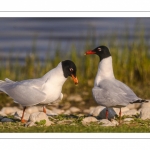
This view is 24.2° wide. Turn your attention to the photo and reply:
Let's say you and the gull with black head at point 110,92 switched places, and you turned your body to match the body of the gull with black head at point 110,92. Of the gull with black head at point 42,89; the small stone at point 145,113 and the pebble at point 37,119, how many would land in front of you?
2

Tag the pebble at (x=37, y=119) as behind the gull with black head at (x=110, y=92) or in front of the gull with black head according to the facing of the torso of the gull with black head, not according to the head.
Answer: in front

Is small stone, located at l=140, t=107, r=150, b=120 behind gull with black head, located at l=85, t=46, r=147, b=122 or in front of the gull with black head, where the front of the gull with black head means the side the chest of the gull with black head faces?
behind

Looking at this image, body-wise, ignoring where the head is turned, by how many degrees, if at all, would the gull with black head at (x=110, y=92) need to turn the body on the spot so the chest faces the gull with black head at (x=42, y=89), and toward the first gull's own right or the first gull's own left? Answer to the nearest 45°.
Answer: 0° — it already faces it

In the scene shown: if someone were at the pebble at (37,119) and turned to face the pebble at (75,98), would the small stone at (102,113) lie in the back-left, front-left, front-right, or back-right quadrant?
front-right

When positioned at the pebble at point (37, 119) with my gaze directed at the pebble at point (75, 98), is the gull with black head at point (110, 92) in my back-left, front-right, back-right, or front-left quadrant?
front-right

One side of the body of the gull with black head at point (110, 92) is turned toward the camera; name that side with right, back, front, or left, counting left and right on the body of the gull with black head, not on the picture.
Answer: left

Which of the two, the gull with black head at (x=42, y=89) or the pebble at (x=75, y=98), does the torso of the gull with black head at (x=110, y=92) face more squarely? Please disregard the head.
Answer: the gull with black head

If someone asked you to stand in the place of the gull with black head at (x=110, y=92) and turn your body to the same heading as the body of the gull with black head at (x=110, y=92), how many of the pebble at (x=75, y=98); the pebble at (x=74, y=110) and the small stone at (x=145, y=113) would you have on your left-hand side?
0
